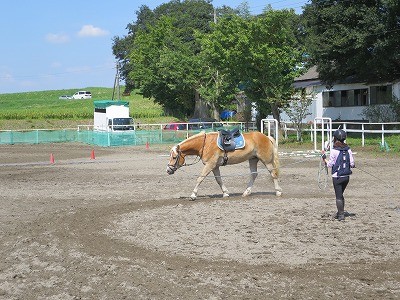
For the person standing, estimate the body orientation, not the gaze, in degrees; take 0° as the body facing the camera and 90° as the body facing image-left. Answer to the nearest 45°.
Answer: approximately 135°

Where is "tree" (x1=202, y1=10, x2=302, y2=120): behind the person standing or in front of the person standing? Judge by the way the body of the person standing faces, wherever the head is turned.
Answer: in front

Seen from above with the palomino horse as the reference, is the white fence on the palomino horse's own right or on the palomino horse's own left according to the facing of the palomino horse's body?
on the palomino horse's own right

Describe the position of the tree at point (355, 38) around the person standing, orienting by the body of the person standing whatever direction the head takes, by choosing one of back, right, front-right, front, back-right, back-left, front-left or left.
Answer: front-right

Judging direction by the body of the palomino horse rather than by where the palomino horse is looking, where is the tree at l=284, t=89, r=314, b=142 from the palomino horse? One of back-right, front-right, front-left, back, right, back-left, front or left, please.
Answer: right

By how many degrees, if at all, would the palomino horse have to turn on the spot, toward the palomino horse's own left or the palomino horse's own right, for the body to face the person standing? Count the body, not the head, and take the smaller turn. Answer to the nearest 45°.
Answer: approximately 135° to the palomino horse's own left

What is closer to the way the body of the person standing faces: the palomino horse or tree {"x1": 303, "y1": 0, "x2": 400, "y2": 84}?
the palomino horse

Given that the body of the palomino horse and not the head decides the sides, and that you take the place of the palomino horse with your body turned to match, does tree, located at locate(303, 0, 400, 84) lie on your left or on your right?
on your right

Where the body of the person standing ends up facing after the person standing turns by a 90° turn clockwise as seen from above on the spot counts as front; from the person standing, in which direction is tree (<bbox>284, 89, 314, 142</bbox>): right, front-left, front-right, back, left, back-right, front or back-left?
front-left

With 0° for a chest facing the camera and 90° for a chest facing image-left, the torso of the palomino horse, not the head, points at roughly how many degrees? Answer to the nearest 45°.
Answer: approximately 90°

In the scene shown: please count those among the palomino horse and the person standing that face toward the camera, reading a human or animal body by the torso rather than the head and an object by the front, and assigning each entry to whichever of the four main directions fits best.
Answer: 0

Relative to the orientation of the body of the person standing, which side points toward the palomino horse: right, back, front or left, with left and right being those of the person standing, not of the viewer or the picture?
front
